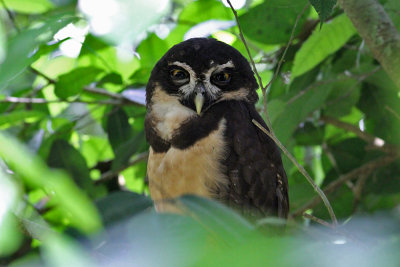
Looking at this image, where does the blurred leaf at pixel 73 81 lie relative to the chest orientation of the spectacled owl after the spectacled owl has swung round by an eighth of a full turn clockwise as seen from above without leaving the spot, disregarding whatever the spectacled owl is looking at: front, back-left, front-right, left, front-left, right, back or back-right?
front-right

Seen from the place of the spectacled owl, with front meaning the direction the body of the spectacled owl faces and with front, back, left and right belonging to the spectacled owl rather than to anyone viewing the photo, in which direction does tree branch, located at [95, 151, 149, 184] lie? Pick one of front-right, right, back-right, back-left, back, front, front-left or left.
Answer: right

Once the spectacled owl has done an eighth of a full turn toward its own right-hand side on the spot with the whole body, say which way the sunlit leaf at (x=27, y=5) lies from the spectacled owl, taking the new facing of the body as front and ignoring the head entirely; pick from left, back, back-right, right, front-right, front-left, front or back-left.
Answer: front-right

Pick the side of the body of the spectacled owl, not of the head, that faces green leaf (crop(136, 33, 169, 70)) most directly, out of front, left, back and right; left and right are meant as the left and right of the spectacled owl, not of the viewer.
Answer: right

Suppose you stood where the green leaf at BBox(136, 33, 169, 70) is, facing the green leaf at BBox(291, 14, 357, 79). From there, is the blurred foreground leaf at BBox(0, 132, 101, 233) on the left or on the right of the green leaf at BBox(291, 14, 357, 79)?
right

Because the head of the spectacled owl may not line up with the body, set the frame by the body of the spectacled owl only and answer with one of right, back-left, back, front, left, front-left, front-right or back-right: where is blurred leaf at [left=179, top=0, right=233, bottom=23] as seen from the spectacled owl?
back-right

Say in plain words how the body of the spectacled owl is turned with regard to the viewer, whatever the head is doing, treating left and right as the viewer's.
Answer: facing the viewer and to the left of the viewer

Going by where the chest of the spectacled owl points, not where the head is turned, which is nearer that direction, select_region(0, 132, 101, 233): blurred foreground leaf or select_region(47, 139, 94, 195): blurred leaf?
the blurred foreground leaf
